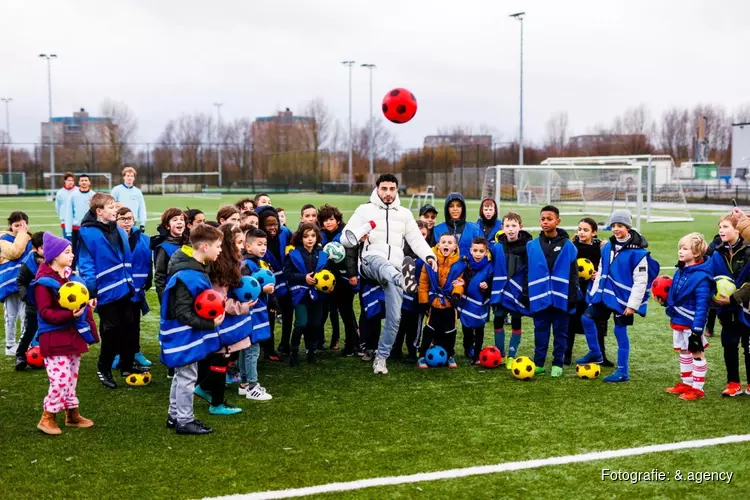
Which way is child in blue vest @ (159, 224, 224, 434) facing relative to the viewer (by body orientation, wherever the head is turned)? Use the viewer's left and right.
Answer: facing to the right of the viewer

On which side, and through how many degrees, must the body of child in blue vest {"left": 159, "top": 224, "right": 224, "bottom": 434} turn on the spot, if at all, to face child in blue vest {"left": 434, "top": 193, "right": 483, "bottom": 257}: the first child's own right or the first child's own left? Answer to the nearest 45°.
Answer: approximately 45° to the first child's own left

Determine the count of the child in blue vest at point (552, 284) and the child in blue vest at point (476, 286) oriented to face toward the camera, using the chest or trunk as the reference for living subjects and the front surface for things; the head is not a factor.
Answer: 2

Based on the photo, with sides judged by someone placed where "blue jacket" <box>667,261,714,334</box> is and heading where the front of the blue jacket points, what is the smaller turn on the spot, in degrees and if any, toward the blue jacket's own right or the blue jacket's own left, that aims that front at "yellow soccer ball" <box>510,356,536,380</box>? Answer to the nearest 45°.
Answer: approximately 45° to the blue jacket's own right

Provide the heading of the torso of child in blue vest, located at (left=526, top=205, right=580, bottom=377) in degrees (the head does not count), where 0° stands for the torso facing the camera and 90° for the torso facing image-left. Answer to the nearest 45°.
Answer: approximately 0°

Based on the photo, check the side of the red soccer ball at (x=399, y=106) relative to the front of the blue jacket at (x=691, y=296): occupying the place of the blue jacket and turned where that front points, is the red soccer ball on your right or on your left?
on your right

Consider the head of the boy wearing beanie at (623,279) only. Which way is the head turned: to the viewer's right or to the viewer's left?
to the viewer's left

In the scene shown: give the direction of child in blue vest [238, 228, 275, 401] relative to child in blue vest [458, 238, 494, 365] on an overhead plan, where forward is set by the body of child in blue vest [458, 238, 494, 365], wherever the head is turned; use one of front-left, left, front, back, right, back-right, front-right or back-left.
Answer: front-right

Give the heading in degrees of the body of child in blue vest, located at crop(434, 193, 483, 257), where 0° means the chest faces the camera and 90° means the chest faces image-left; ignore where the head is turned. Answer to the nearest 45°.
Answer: approximately 0°

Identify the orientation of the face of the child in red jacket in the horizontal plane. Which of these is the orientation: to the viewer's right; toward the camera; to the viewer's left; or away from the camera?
to the viewer's right

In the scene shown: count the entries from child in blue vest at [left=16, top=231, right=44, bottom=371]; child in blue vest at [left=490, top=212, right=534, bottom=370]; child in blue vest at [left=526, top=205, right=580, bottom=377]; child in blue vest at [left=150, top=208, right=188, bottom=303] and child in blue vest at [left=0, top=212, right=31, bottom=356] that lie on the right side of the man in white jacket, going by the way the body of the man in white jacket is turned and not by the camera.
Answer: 3

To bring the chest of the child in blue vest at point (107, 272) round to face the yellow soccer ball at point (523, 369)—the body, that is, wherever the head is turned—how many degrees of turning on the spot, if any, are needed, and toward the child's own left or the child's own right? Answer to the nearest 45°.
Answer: approximately 45° to the child's own left
